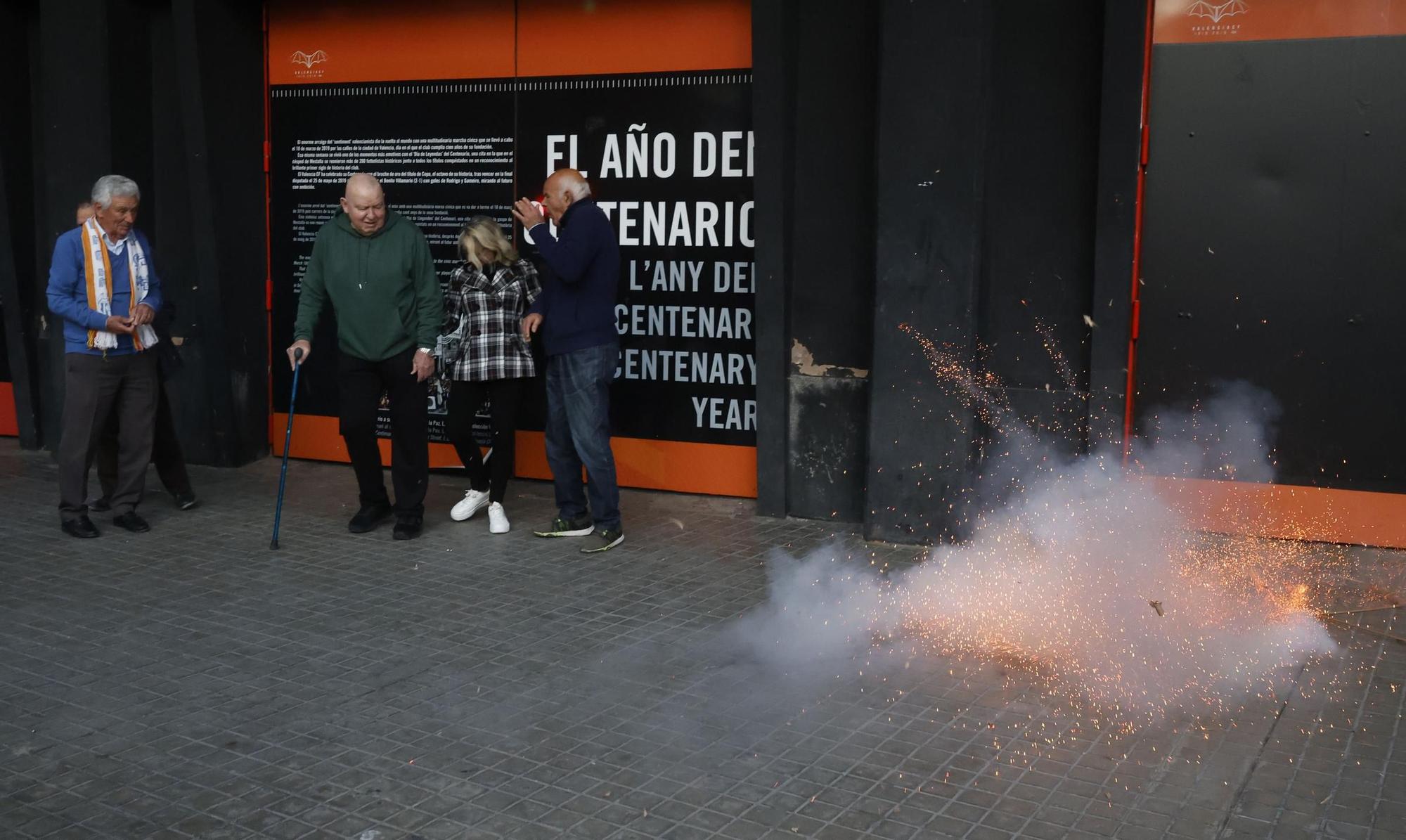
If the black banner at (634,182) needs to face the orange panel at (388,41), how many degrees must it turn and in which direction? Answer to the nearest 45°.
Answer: approximately 135° to its right

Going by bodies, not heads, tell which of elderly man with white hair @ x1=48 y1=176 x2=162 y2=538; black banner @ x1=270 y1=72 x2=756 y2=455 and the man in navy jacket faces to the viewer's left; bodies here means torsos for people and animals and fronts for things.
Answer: the man in navy jacket

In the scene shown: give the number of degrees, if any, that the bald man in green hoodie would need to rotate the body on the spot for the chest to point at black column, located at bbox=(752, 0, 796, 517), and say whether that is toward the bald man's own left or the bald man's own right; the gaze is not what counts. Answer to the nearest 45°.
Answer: approximately 90° to the bald man's own left

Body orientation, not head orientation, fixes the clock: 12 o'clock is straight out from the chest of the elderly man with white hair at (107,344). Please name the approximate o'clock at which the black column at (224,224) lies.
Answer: The black column is roughly at 8 o'clock from the elderly man with white hair.

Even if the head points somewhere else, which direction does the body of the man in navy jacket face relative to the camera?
to the viewer's left

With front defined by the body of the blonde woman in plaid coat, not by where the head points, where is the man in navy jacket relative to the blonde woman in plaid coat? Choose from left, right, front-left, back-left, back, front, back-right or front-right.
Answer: front-left

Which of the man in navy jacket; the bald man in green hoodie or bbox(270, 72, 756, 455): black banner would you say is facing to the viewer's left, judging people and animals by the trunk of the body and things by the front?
the man in navy jacket

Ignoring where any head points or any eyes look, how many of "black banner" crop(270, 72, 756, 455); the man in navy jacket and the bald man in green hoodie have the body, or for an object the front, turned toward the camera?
2

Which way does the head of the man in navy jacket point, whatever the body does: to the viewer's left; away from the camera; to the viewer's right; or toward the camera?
to the viewer's left

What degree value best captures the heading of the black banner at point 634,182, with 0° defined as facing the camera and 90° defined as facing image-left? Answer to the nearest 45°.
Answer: approximately 0°

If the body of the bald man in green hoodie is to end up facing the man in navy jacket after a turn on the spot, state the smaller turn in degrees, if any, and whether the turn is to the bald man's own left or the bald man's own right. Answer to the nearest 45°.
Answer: approximately 45° to the bald man's own left

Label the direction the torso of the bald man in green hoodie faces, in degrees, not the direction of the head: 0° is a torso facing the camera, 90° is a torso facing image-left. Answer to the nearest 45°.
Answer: approximately 0°

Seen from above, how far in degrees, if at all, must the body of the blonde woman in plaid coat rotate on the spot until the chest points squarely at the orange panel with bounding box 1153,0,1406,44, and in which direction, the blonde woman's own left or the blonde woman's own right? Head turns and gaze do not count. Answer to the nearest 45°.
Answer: approximately 90° to the blonde woman's own left

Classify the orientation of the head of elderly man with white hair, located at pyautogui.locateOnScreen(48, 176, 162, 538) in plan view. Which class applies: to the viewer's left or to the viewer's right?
to the viewer's right

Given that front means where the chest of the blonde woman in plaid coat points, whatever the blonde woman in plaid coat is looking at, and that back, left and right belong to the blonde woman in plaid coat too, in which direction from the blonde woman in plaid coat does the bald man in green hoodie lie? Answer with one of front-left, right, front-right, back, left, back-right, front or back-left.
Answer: right
